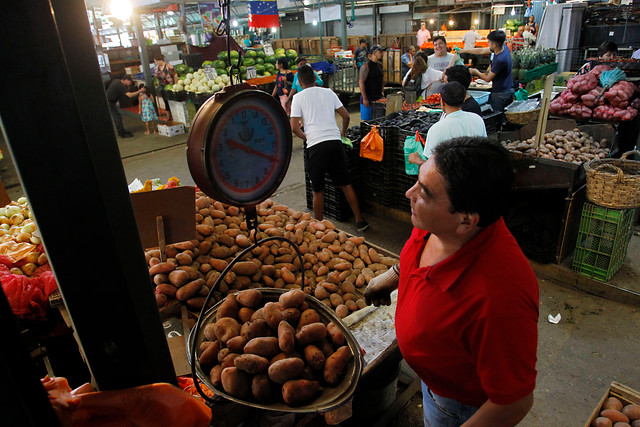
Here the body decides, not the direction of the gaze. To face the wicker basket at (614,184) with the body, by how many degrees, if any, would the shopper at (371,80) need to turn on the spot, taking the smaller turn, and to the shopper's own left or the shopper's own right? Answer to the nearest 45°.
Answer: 0° — they already face it

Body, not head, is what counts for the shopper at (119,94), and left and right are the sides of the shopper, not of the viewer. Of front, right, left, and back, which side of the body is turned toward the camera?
right

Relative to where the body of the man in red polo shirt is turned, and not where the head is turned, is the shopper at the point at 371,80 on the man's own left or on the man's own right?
on the man's own right

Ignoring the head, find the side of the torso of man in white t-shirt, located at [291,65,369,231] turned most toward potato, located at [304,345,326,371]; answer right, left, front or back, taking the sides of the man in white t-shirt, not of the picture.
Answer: back

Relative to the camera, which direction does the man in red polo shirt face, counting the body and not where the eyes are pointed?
to the viewer's left

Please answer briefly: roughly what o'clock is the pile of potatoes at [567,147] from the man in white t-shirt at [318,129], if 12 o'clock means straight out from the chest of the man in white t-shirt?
The pile of potatoes is roughly at 3 o'clock from the man in white t-shirt.

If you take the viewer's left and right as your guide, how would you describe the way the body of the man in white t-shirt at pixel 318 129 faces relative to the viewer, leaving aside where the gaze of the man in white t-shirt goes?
facing away from the viewer

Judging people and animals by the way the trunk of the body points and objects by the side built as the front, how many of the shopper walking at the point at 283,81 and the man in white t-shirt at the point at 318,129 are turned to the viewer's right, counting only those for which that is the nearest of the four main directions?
0

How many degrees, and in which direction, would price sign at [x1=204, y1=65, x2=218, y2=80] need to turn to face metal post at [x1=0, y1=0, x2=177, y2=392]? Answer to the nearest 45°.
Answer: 0° — it already faces it

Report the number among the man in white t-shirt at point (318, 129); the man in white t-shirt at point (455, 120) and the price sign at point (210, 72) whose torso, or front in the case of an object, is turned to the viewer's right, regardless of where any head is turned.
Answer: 0

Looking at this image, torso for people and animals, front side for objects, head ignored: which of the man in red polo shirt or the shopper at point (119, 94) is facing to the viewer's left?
the man in red polo shirt

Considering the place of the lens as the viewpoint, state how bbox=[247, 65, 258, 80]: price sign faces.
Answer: facing the viewer

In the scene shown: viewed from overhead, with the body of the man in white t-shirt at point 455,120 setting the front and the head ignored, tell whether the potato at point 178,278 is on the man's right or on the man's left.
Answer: on the man's left

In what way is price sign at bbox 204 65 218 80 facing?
toward the camera

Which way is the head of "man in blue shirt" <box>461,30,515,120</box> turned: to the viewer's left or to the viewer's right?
to the viewer's left

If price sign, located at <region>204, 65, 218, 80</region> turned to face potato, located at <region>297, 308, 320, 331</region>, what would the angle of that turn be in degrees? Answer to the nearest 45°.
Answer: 0° — it already faces it

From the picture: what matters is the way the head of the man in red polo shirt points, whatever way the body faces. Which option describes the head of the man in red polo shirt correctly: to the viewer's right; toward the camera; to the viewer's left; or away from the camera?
to the viewer's left

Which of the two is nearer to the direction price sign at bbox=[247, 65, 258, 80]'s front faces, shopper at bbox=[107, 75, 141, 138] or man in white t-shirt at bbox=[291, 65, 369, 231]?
the man in white t-shirt

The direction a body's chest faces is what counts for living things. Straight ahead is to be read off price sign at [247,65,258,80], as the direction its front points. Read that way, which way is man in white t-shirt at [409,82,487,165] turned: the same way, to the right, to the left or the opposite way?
the opposite way
